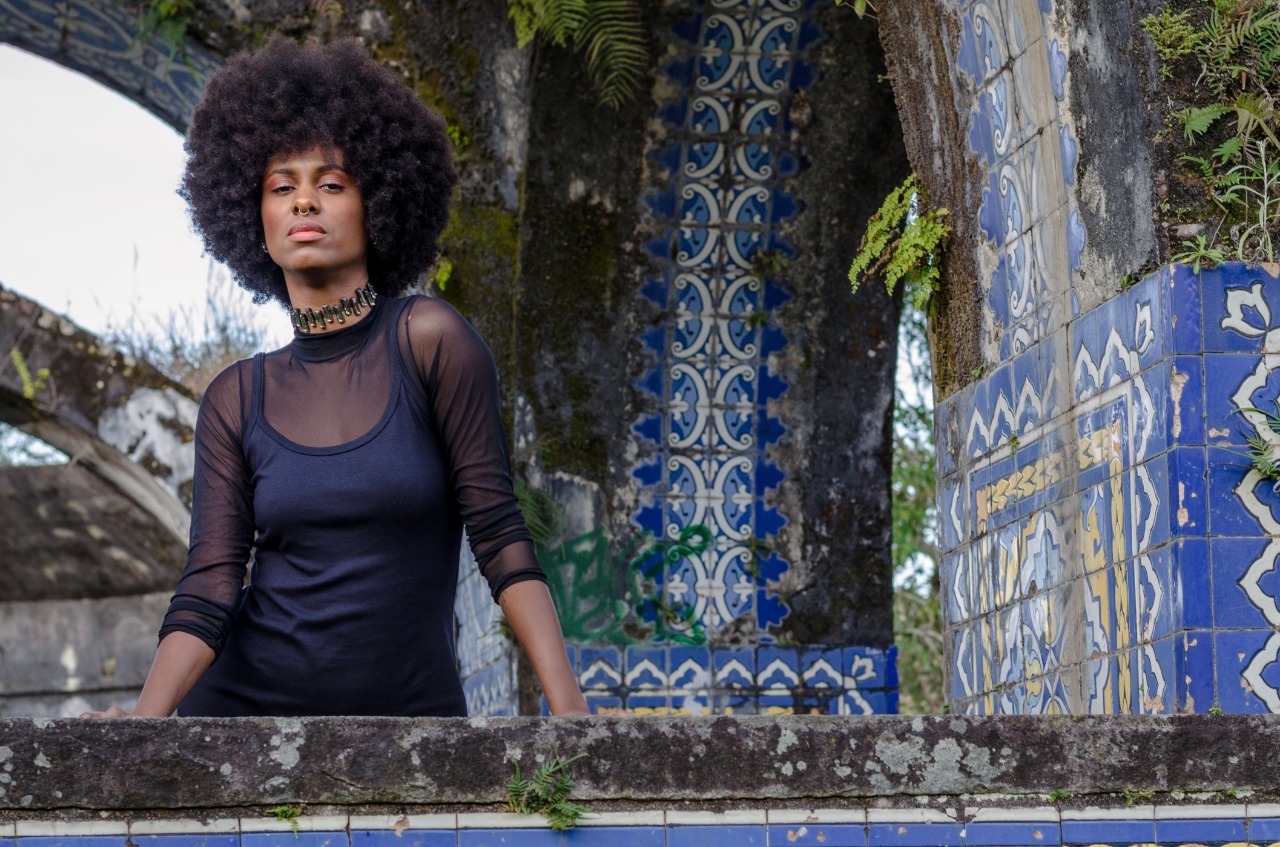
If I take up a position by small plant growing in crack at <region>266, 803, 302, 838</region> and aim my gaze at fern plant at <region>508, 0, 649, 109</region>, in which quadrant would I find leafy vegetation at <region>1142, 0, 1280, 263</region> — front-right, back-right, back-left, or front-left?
front-right

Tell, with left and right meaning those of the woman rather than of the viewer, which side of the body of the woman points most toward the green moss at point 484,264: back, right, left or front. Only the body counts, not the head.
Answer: back

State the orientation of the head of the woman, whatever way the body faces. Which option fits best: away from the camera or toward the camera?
toward the camera

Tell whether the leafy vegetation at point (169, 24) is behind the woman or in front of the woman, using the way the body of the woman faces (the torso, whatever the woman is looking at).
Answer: behind

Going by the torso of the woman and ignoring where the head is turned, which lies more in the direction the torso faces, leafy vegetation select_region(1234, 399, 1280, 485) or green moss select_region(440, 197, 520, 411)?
the leafy vegetation

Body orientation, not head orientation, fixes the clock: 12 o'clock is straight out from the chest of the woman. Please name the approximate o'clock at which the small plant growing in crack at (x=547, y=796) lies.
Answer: The small plant growing in crack is roughly at 11 o'clock from the woman.

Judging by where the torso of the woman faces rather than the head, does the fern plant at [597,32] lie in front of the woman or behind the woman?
behind

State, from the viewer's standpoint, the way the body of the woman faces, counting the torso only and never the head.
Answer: toward the camera

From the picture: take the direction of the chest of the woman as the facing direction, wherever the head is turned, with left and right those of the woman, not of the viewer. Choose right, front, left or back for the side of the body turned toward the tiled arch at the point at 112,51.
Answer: back

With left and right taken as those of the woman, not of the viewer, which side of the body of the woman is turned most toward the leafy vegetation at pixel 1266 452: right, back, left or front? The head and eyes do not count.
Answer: left

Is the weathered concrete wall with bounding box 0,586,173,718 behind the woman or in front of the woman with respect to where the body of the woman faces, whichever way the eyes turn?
behind

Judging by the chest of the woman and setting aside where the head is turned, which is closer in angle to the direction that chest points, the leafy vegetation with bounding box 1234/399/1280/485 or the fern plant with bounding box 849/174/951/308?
the leafy vegetation

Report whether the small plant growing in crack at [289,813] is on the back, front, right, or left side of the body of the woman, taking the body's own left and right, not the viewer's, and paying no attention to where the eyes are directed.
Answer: front

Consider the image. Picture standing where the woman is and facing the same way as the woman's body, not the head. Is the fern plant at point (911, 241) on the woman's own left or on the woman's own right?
on the woman's own left

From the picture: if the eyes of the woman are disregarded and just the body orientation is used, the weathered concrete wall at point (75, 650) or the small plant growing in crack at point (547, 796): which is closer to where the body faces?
the small plant growing in crack
